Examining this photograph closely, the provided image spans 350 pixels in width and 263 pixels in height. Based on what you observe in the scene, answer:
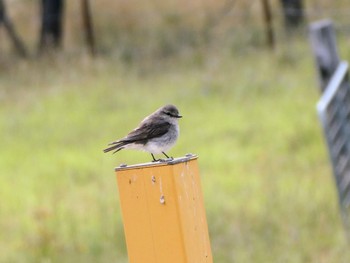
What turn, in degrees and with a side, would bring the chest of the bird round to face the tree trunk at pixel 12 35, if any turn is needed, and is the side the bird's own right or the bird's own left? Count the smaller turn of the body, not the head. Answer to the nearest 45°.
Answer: approximately 90° to the bird's own left

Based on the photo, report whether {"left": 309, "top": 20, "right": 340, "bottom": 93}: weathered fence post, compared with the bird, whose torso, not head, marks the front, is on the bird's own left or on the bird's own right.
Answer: on the bird's own left

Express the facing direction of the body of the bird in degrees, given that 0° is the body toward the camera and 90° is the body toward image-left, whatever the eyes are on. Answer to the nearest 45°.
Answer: approximately 270°

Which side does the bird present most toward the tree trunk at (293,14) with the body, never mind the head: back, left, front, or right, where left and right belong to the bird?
left

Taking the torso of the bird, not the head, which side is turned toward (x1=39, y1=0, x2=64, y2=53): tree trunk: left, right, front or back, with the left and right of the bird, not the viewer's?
left
